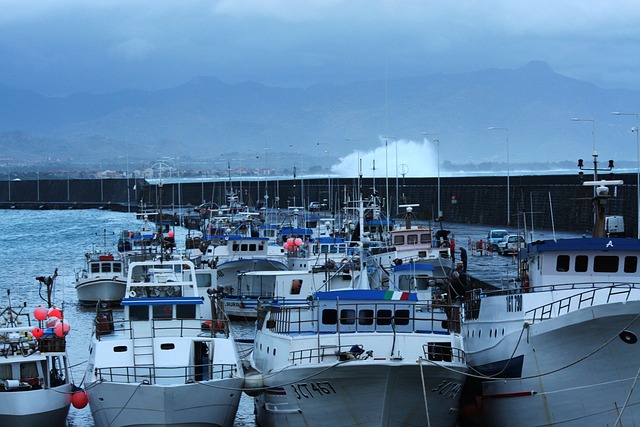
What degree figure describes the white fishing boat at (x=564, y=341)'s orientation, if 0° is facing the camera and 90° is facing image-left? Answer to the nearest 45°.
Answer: approximately 315°

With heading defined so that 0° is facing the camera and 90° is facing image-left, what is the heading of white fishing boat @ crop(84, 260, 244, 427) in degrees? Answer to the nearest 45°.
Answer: approximately 0°

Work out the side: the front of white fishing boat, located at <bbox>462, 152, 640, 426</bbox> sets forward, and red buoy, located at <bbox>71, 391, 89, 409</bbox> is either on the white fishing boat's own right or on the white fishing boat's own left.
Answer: on the white fishing boat's own right

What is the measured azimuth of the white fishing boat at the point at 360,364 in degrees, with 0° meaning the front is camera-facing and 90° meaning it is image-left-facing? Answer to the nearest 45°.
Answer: approximately 0°

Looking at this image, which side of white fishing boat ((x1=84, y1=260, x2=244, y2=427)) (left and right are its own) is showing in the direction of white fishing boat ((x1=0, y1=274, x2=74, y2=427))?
right

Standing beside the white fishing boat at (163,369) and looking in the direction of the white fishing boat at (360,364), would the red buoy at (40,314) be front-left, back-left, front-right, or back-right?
back-left

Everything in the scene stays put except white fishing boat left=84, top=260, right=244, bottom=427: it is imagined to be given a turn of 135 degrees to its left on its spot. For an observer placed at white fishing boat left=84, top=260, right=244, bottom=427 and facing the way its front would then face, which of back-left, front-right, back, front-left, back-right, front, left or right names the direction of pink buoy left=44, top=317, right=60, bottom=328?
left

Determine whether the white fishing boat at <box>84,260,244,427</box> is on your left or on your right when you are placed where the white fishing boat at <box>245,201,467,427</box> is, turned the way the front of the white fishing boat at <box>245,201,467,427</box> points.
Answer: on your right

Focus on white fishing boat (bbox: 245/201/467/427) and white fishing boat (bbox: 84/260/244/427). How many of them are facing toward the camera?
2
